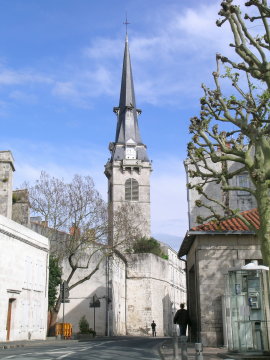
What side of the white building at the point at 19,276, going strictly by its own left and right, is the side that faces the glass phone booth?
front

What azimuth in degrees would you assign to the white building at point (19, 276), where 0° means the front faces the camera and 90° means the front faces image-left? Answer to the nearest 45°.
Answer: approximately 315°

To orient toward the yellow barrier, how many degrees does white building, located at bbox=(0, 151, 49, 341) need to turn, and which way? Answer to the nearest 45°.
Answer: approximately 90° to its left

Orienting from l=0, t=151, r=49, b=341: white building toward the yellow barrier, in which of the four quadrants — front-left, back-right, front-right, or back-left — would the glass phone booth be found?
back-right
